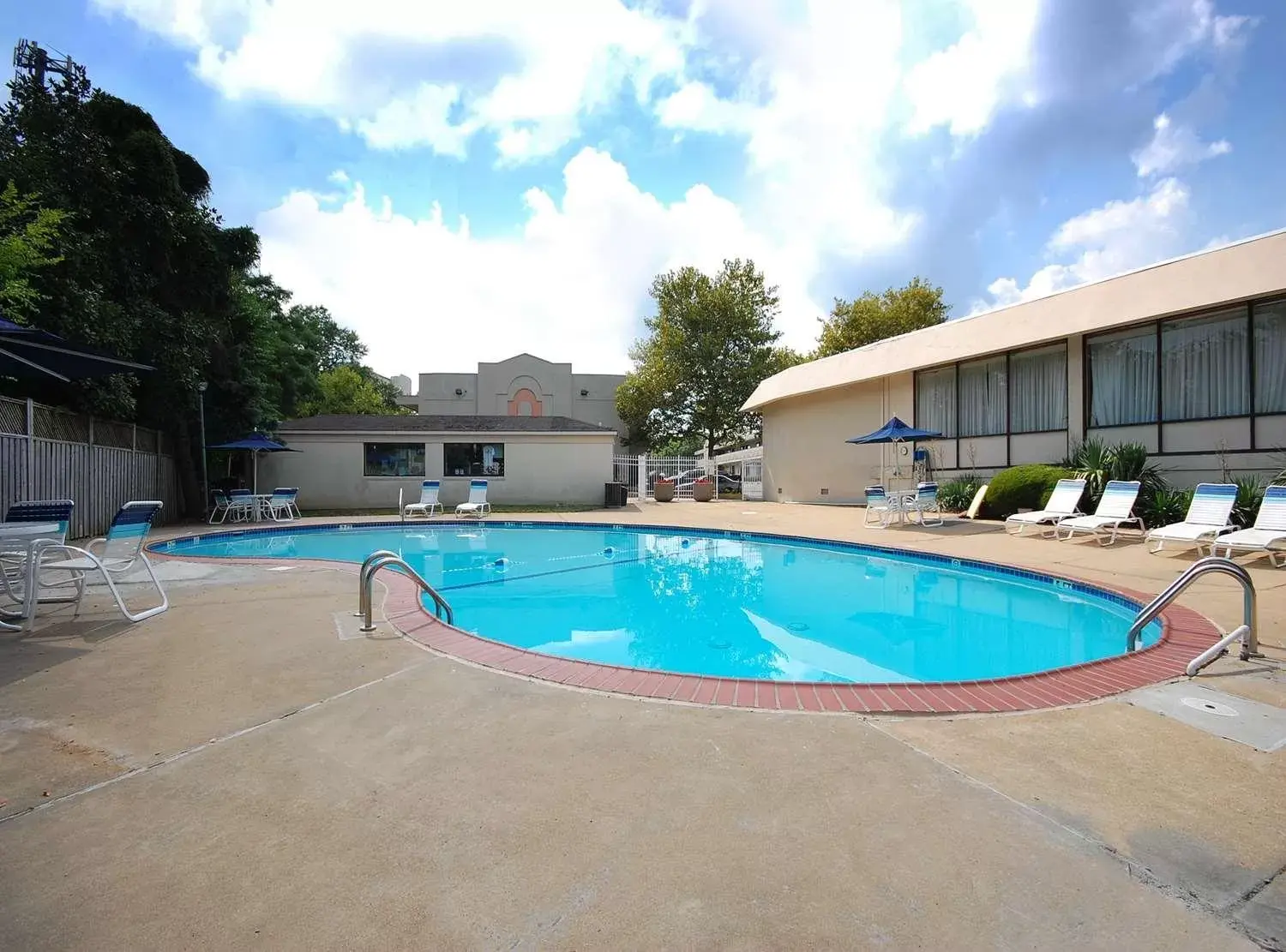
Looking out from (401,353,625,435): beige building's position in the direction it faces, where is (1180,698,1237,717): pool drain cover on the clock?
The pool drain cover is roughly at 12 o'clock from the beige building.

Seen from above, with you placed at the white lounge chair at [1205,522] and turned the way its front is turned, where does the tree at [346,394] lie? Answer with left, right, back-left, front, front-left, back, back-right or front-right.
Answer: front-right

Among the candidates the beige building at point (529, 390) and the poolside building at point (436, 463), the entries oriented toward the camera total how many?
2

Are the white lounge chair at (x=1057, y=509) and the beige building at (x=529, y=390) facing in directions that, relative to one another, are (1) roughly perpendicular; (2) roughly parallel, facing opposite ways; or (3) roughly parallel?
roughly perpendicular

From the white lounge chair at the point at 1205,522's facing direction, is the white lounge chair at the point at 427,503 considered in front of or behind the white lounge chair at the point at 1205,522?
in front

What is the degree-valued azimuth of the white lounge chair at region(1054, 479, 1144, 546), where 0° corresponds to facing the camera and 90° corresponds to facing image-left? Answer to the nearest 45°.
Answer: approximately 45°

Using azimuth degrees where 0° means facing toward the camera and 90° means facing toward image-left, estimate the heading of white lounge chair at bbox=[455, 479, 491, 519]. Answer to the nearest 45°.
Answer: approximately 45°

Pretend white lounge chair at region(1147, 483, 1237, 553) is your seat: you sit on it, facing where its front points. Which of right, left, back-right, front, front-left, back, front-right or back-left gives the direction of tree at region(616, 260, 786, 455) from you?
right

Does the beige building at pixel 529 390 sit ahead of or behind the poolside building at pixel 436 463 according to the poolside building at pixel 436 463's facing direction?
behind

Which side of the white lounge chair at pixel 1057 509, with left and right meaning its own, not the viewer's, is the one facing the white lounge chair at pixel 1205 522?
left

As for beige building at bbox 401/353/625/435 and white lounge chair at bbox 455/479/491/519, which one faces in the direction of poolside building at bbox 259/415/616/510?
the beige building

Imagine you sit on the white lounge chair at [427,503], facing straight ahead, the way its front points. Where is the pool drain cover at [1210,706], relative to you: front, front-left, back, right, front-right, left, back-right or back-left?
front-left

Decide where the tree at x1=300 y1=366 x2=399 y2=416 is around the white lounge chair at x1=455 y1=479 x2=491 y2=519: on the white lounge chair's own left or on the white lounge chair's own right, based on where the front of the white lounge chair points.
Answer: on the white lounge chair's own right
